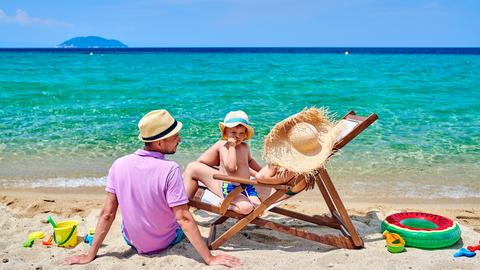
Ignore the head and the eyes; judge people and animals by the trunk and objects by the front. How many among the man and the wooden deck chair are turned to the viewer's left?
1

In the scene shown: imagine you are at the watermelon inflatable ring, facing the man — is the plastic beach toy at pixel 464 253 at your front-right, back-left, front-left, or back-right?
back-left

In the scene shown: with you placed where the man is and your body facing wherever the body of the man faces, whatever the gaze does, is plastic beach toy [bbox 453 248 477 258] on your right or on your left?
on your right

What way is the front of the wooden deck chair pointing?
to the viewer's left

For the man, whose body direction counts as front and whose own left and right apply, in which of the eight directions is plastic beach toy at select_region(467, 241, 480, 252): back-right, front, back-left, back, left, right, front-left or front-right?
right

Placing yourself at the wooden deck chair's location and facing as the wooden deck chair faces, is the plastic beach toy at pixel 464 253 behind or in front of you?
behind

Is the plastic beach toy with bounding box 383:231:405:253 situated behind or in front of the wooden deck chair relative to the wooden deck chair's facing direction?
behind

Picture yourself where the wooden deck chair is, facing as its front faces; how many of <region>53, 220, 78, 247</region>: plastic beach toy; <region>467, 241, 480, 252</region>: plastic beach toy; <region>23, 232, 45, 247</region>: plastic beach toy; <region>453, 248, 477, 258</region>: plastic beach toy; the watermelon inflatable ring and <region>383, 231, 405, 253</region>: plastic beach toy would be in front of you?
2

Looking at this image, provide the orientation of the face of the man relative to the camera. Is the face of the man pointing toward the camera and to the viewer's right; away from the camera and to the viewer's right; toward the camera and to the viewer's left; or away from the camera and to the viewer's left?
away from the camera and to the viewer's right

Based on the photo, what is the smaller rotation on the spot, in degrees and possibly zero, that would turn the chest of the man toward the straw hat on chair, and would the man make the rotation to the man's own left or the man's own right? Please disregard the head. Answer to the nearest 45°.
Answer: approximately 90° to the man's own right

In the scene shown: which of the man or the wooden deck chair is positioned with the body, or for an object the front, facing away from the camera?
the man

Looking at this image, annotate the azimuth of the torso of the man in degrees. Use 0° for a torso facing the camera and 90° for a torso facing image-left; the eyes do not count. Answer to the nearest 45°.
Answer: approximately 180°
